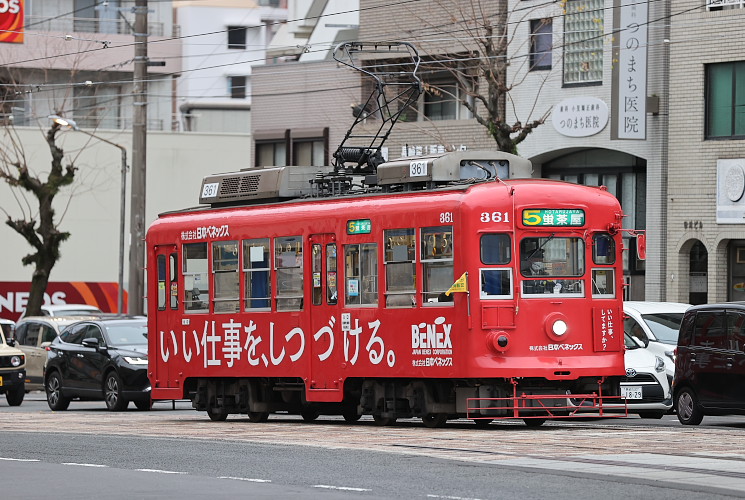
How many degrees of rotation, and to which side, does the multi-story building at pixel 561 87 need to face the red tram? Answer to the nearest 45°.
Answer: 0° — it already faces it

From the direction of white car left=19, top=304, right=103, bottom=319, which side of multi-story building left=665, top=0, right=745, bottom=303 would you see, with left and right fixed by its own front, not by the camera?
right

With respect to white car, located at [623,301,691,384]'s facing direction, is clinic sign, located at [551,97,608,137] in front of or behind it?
behind

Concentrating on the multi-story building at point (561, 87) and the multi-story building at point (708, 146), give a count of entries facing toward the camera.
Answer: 2

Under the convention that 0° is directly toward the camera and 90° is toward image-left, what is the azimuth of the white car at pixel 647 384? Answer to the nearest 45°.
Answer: approximately 315°

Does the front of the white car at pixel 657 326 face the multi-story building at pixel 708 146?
no

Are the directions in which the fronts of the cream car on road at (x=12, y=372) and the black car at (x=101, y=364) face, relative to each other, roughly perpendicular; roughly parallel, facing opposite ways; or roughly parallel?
roughly parallel

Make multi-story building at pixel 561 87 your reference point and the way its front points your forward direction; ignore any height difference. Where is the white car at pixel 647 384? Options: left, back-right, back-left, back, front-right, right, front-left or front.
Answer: front

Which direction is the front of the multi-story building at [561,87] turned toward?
toward the camera

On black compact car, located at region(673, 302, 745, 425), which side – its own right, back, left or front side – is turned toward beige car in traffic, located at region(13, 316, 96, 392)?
back

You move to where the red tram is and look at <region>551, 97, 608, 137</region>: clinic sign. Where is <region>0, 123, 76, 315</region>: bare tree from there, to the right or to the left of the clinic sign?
left

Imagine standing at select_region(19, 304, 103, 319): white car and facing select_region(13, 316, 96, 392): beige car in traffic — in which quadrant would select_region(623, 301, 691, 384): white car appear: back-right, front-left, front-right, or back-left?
front-left

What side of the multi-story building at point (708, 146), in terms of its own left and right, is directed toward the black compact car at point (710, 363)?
front

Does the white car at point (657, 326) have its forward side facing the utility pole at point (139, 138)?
no

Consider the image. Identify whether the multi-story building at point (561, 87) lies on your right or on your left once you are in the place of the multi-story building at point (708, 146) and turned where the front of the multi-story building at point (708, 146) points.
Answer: on your right

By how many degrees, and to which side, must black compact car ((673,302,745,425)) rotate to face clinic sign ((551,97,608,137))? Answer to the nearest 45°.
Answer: approximately 135° to its left

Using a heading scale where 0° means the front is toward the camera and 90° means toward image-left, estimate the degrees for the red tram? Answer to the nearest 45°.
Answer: approximately 315°
